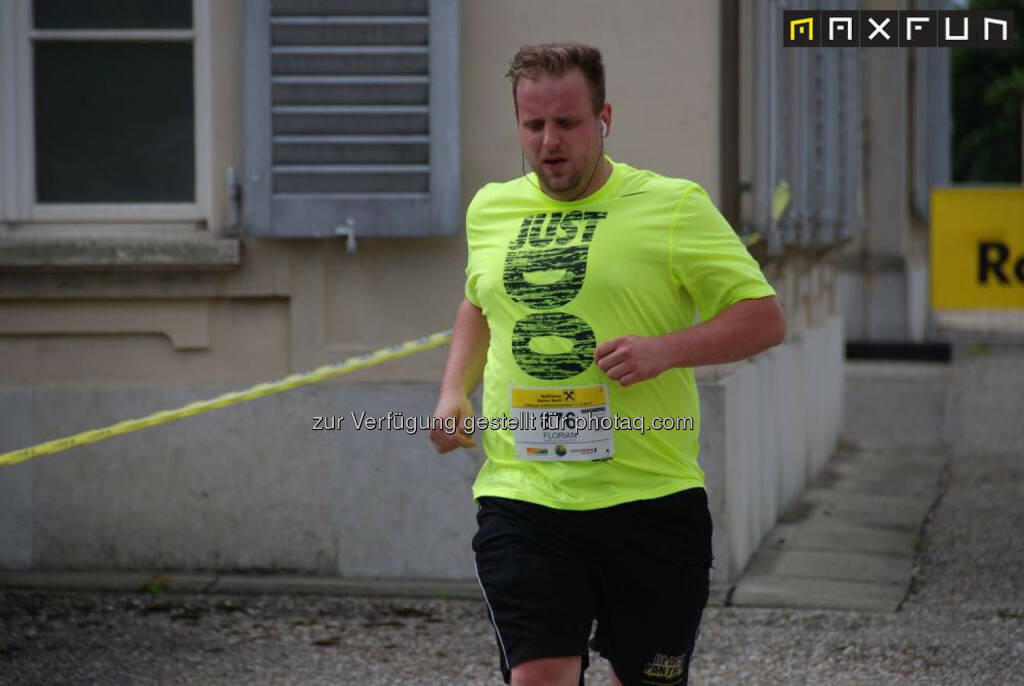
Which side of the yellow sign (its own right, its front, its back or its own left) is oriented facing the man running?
front

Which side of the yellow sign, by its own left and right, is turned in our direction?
front

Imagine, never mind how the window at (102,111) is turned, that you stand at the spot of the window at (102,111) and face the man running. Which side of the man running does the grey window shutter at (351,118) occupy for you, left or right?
left

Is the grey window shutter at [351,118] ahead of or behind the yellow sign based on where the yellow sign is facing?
ahead
